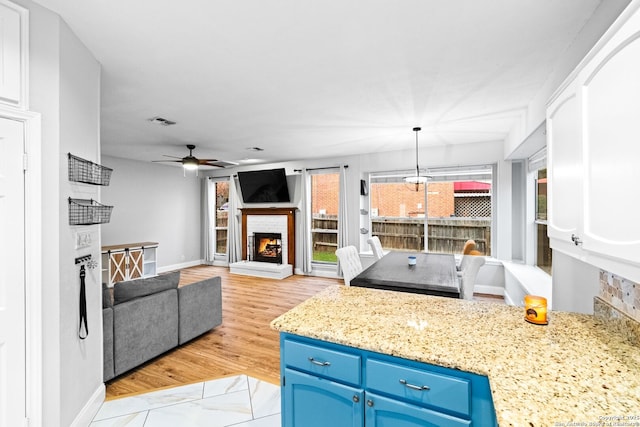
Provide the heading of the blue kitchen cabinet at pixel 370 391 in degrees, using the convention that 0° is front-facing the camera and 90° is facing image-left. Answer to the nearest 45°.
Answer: approximately 45°

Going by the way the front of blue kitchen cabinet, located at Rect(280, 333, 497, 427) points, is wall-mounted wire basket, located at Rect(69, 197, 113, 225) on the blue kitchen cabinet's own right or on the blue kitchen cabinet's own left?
on the blue kitchen cabinet's own right

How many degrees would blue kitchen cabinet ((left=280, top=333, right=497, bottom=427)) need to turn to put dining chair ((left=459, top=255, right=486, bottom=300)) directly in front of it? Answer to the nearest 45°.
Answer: approximately 180°

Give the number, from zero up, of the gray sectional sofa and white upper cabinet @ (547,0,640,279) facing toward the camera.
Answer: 0

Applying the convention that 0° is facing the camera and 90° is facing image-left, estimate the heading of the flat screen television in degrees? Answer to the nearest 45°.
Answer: approximately 45°

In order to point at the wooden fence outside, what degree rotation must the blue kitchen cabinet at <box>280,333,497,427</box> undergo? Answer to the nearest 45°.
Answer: approximately 135° to its right

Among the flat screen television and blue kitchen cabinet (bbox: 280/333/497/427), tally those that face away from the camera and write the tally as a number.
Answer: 0

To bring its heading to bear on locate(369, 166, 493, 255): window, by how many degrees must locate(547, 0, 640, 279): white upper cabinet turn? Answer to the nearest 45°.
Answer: approximately 45° to its right

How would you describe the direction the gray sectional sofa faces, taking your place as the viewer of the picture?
facing away from the viewer and to the left of the viewer

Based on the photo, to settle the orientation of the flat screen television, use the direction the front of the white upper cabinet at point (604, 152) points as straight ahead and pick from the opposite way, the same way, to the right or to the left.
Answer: to the left

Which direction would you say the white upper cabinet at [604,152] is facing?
to the viewer's left

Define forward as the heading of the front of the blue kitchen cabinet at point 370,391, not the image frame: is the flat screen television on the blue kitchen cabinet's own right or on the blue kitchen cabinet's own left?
on the blue kitchen cabinet's own right

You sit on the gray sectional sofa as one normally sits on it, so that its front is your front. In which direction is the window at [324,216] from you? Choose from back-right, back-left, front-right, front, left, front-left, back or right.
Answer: right
